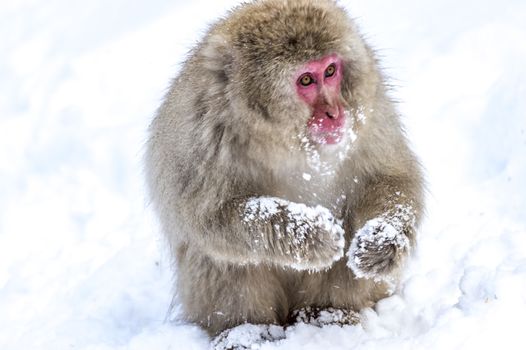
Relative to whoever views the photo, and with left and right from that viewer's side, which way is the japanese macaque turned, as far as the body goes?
facing the viewer and to the right of the viewer
